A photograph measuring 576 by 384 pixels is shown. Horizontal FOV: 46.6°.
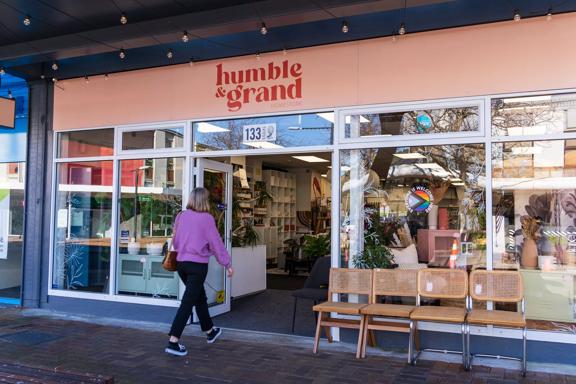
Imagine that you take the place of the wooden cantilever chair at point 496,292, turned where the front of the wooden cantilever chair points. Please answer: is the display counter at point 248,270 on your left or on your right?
on your right

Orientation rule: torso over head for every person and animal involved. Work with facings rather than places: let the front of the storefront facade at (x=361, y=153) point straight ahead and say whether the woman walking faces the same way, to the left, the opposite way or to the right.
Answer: the opposite way

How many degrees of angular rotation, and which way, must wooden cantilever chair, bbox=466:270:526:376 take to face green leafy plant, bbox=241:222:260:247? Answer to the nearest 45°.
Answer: approximately 135° to its right

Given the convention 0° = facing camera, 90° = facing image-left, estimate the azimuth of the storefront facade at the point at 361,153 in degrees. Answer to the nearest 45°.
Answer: approximately 45°

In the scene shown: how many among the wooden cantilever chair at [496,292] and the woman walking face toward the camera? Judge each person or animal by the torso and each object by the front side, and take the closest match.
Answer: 1

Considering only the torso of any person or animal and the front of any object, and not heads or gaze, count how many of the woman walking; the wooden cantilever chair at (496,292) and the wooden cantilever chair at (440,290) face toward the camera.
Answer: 2

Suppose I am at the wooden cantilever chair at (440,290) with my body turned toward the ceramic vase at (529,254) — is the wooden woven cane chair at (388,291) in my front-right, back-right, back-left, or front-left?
back-left

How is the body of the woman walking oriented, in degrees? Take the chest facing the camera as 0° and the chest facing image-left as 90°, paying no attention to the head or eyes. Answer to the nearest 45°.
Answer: approximately 225°
